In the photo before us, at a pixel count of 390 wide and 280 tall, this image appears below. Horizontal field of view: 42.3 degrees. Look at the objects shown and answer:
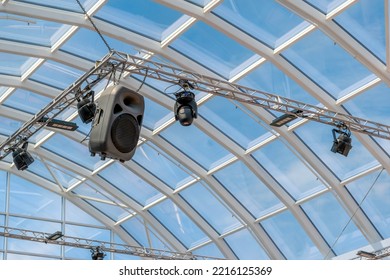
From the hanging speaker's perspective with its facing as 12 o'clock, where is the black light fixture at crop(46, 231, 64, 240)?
The black light fixture is roughly at 7 o'clock from the hanging speaker.

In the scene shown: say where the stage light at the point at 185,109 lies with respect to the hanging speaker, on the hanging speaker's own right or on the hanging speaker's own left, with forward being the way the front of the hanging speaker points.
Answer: on the hanging speaker's own left

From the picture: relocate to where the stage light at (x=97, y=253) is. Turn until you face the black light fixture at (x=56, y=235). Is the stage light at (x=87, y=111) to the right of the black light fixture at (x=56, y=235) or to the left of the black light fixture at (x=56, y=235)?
left

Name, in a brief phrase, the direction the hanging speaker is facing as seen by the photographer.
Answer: facing the viewer and to the right of the viewer

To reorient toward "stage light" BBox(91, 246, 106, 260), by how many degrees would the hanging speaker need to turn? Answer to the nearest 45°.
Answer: approximately 135° to its left

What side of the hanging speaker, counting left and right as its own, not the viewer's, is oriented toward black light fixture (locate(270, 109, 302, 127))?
left

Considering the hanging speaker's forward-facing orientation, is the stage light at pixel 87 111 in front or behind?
behind
